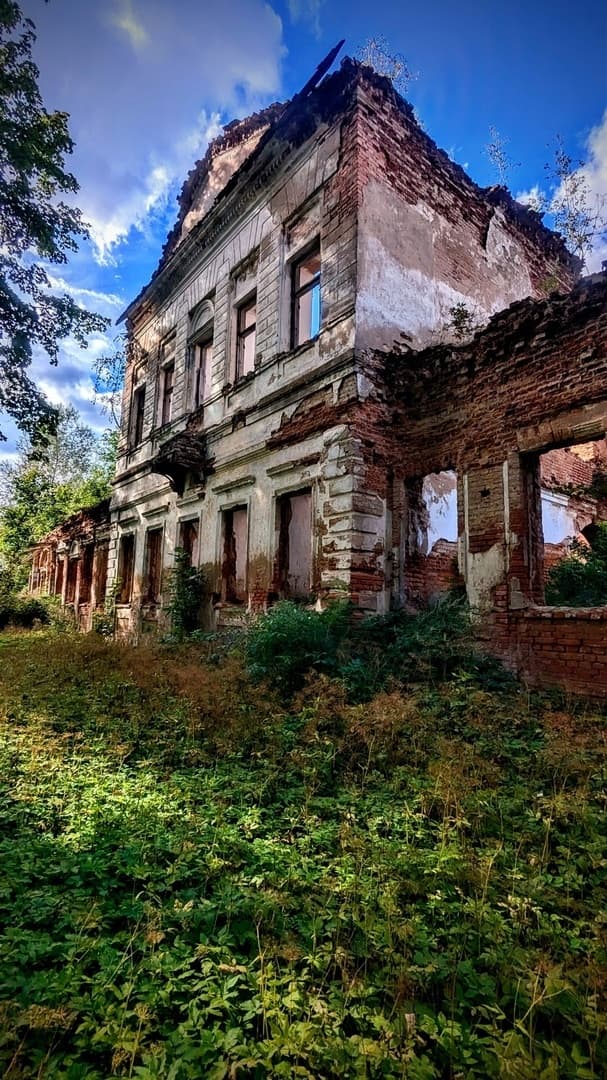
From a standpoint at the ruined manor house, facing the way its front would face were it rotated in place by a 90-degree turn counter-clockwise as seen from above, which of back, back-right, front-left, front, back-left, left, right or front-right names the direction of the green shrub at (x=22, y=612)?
back

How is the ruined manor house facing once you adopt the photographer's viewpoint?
facing the viewer and to the left of the viewer
